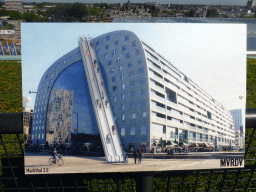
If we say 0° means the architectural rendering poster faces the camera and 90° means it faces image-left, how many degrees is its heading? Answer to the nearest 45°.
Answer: approximately 0°

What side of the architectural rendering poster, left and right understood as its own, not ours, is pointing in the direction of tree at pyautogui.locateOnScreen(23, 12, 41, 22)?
back
